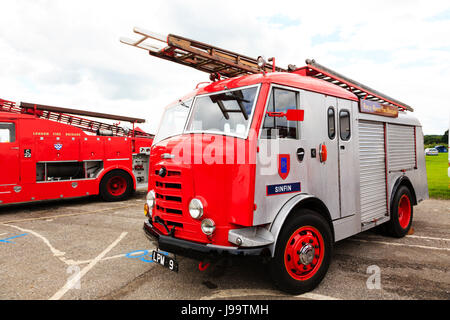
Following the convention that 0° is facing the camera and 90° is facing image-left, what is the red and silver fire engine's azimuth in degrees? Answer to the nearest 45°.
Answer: approximately 45°

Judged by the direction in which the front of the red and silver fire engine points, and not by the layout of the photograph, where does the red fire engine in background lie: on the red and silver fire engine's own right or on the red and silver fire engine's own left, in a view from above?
on the red and silver fire engine's own right
